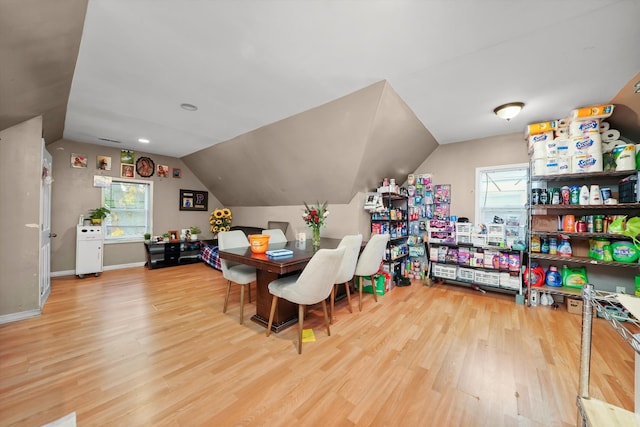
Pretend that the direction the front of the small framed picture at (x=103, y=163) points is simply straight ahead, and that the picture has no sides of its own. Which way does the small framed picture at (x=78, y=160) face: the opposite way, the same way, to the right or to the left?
the same way

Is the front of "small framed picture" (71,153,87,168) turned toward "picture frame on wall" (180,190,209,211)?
no

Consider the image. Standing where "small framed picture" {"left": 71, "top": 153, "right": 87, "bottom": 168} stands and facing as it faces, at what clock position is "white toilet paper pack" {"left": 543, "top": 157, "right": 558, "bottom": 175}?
The white toilet paper pack is roughly at 11 o'clock from the small framed picture.

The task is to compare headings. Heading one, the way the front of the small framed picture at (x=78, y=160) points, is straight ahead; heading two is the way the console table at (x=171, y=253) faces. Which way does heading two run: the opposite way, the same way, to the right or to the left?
the same way

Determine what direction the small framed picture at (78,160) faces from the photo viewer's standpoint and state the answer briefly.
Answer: facing the viewer

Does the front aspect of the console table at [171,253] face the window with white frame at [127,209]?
no

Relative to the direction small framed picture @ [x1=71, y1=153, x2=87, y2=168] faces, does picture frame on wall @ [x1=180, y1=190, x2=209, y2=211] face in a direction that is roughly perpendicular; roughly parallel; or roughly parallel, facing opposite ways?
roughly parallel

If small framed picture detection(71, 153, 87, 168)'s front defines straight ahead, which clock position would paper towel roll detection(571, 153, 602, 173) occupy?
The paper towel roll is roughly at 11 o'clock from the small framed picture.

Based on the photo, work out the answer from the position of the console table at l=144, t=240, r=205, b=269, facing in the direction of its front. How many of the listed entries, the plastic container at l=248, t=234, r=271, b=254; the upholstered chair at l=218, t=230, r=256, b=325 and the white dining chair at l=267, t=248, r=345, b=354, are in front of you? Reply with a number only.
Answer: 3

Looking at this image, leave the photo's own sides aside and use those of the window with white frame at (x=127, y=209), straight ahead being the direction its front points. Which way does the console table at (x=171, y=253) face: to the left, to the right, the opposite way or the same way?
the same way

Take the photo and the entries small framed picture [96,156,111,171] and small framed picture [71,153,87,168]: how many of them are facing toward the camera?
2

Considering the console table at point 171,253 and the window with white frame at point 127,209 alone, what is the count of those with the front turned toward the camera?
2

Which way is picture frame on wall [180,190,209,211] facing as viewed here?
toward the camera

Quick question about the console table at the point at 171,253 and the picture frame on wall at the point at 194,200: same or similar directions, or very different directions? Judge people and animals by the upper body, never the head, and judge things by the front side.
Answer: same or similar directions

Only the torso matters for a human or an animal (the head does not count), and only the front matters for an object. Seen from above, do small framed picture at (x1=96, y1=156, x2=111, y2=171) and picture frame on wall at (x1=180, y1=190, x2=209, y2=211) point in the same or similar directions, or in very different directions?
same or similar directions

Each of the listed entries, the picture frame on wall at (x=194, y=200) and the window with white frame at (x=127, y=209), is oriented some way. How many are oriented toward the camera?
2

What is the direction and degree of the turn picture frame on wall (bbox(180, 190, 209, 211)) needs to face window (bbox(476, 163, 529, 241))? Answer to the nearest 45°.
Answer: approximately 45° to its left
